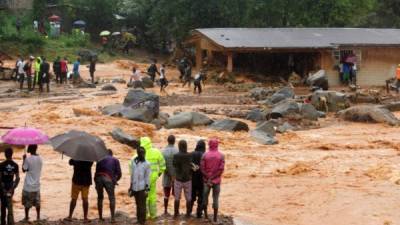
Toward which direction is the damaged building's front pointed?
toward the camera

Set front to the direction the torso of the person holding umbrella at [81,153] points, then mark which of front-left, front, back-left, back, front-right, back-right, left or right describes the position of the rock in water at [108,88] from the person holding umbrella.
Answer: front

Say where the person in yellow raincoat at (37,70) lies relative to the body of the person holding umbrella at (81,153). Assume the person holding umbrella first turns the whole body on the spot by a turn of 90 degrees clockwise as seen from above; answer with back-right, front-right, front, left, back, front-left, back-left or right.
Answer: left

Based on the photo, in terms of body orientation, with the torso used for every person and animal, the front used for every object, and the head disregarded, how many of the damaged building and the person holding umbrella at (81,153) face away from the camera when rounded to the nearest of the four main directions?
1

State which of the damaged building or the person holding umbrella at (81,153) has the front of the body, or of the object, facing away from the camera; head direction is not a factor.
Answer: the person holding umbrella

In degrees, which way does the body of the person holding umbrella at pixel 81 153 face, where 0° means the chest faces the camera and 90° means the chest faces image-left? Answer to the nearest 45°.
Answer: approximately 180°

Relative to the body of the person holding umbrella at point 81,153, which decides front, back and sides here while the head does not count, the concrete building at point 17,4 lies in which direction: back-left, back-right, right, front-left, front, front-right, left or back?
front

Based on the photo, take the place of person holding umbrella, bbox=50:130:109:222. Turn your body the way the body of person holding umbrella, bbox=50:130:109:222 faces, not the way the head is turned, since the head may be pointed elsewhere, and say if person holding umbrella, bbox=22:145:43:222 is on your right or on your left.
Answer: on your left

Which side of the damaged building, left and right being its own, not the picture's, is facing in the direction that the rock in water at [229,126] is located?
front

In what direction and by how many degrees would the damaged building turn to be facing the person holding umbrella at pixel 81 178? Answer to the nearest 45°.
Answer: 0° — it already faces them

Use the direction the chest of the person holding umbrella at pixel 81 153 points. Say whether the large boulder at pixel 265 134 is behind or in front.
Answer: in front

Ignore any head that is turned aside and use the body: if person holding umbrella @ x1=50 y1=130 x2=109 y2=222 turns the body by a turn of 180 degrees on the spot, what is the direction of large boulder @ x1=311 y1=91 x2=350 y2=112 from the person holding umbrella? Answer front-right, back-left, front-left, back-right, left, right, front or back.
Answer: back-left

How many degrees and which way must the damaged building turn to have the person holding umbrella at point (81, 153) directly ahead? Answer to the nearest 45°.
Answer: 0° — it already faces them

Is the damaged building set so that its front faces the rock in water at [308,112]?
yes

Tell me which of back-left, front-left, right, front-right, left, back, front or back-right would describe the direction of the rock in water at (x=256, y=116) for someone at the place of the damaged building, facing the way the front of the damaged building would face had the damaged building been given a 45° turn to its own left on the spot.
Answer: front-right

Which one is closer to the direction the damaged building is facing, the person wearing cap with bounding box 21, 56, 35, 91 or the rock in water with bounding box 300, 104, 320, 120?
the rock in water

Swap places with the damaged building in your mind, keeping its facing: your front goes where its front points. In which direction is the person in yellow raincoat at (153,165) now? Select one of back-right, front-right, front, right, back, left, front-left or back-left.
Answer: front

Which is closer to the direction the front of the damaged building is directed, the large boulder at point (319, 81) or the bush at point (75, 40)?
the large boulder
